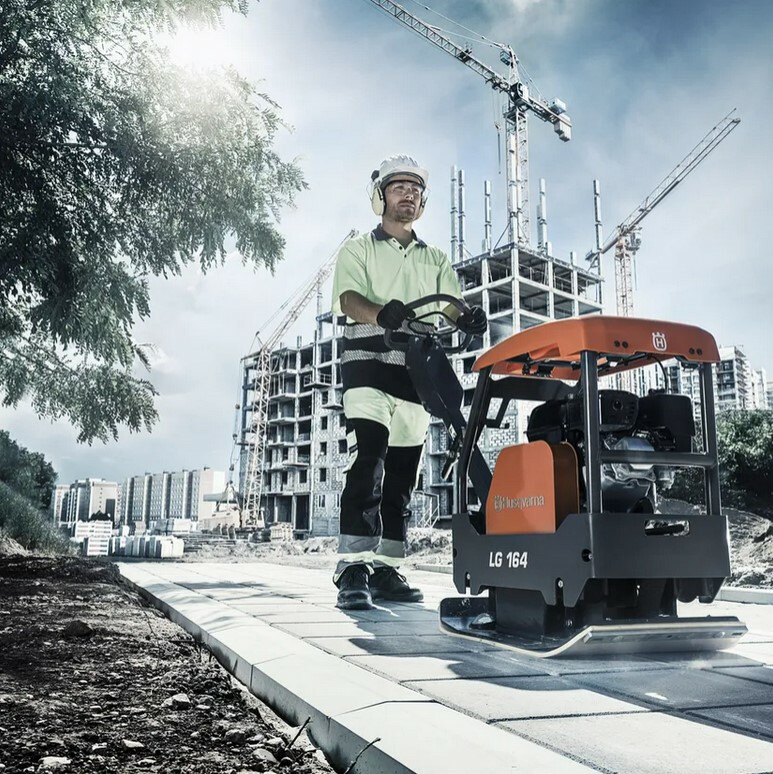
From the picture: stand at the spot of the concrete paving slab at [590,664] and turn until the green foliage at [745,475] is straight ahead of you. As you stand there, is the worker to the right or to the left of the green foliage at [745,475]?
left

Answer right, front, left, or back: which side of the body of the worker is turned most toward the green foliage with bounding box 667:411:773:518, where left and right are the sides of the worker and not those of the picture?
left

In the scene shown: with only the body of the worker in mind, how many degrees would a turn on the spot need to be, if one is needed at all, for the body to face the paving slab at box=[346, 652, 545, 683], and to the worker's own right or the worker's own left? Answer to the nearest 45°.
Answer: approximately 45° to the worker's own right

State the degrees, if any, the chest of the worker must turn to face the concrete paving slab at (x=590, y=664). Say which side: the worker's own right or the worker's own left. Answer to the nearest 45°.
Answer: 0° — they already face it

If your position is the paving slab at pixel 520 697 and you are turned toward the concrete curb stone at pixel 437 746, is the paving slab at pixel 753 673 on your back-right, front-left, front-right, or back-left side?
back-left

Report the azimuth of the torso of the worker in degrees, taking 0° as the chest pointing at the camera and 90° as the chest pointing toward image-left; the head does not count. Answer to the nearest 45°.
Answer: approximately 315°

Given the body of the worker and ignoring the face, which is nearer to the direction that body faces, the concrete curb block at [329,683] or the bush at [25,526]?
the concrete curb block

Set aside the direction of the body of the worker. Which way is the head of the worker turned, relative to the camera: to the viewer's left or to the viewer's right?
to the viewer's right
